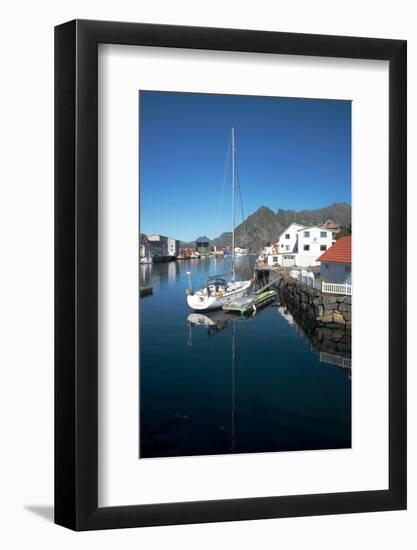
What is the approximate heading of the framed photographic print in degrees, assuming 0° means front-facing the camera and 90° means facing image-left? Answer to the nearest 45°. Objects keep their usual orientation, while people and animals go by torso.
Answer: approximately 315°
